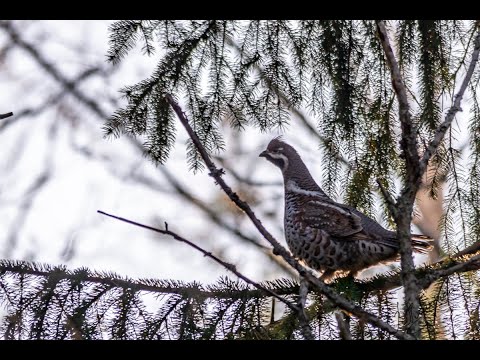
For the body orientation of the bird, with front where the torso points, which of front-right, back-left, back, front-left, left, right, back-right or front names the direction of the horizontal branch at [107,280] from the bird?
front-left

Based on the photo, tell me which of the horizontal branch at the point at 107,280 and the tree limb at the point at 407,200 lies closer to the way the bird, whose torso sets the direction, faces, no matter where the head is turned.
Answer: the horizontal branch

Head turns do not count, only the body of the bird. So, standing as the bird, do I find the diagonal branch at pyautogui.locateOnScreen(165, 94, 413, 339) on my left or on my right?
on my left

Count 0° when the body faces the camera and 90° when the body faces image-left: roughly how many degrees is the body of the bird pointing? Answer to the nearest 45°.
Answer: approximately 90°
